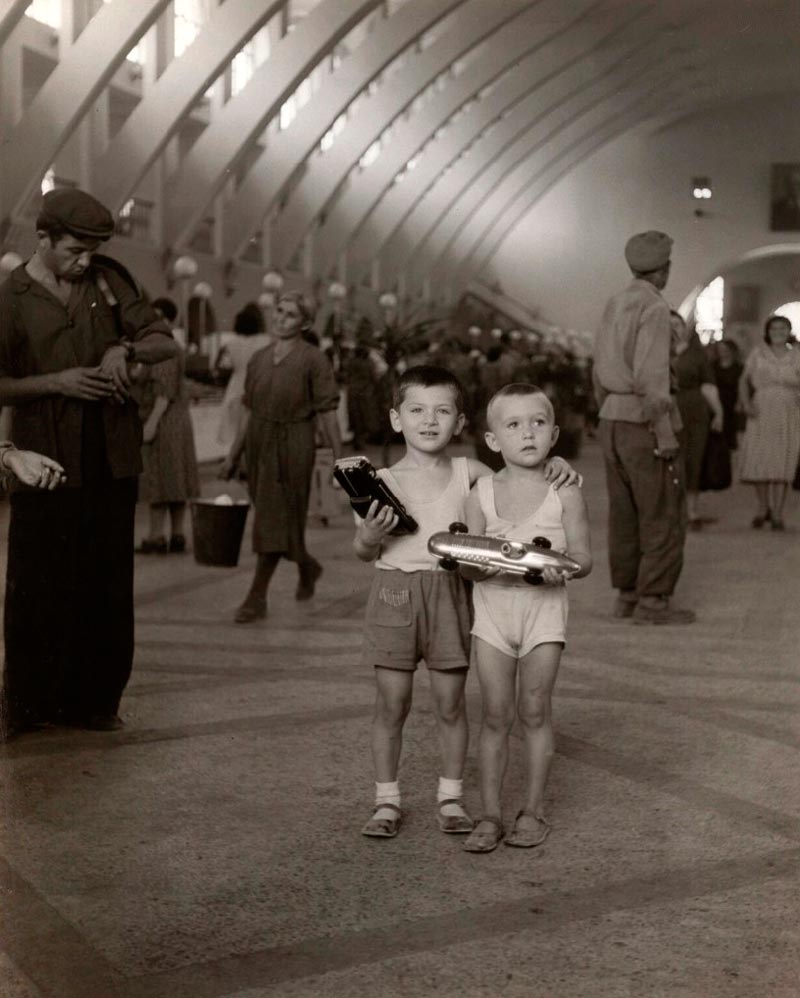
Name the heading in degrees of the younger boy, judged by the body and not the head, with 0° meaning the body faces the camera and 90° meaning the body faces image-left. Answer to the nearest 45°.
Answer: approximately 0°

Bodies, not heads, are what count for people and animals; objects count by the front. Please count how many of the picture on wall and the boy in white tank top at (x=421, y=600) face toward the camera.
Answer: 2

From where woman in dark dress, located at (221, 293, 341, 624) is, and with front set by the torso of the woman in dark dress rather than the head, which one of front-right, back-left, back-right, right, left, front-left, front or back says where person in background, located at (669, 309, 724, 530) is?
back

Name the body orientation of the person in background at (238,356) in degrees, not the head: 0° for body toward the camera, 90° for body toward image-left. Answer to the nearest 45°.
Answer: approximately 180°
